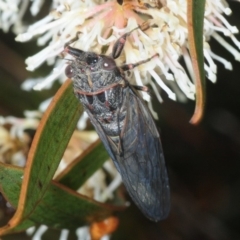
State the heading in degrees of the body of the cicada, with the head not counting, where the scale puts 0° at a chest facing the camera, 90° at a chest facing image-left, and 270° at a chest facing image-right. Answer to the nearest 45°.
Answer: approximately 135°
